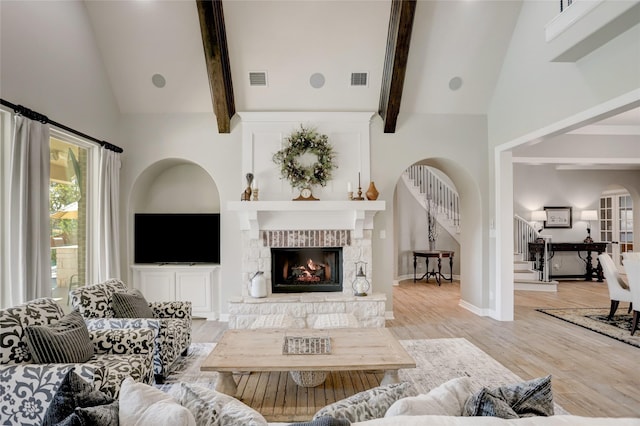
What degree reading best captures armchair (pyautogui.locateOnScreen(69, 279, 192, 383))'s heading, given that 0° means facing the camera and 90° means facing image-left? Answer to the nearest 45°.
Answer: approximately 315°

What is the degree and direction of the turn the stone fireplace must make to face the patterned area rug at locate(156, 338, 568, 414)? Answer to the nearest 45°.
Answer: approximately 45° to its left

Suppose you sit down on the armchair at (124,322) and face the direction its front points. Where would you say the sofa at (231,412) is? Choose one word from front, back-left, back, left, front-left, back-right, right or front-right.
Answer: front-right

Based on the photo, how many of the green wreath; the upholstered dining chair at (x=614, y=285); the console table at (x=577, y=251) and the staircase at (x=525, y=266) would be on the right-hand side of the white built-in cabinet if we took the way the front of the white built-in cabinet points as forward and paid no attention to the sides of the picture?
0

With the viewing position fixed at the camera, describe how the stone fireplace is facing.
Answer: facing the viewer

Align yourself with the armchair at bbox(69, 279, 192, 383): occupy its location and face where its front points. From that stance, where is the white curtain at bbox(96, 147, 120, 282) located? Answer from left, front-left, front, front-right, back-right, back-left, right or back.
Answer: back-left

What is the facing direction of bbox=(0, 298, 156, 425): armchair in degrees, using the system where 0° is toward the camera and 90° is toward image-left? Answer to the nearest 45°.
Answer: approximately 315°

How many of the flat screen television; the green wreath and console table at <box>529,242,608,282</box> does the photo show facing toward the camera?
3

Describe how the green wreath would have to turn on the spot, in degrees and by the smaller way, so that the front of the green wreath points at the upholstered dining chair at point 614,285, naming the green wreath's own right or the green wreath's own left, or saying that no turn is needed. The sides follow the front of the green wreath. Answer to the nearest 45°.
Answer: approximately 90° to the green wreath's own left

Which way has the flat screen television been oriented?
toward the camera

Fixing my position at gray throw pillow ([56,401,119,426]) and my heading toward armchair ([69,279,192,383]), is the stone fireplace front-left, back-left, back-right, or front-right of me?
front-right

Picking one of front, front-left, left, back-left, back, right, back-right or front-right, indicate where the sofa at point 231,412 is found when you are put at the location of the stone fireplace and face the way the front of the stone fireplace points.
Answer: front

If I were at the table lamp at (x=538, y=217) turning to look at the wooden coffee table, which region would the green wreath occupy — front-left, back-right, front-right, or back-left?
front-right

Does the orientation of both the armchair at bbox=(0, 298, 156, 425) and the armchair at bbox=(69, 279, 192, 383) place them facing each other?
no

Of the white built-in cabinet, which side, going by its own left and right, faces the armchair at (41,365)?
front

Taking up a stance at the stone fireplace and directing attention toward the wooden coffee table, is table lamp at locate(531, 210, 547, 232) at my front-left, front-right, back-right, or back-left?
back-left
